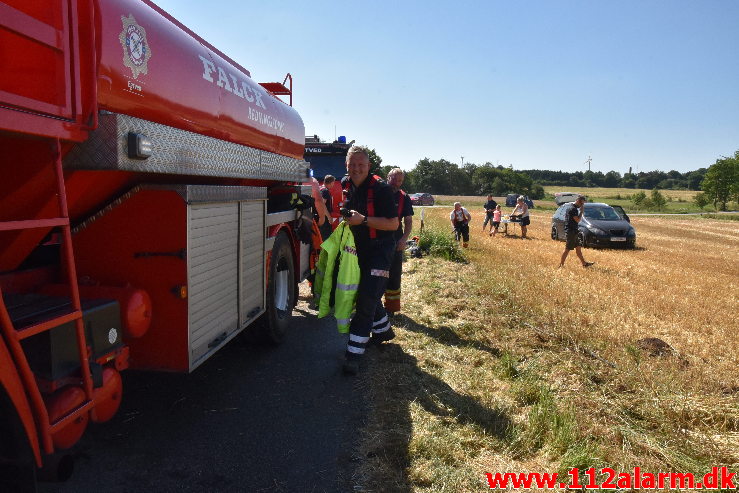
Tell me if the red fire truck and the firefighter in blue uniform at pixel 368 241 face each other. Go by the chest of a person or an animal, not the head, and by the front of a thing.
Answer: no

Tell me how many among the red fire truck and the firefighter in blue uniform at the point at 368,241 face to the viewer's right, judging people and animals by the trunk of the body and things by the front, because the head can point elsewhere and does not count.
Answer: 0

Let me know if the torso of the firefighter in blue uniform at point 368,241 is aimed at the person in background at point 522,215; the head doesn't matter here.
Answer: no

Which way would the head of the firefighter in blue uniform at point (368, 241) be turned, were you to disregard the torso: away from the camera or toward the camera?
toward the camera

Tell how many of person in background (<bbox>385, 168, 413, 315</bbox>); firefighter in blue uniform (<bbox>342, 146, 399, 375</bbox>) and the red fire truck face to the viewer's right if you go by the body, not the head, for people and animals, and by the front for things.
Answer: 0

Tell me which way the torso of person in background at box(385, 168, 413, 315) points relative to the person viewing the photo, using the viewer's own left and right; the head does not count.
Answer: facing the viewer and to the left of the viewer

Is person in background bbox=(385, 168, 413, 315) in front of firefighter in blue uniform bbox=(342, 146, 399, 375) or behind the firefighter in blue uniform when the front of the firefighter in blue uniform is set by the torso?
behind

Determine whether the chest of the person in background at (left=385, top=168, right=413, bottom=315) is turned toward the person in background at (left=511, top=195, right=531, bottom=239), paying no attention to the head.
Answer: no

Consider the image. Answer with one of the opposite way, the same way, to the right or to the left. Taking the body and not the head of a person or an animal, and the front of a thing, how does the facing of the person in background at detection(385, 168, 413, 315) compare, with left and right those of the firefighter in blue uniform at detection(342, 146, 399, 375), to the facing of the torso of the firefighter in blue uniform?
the same way

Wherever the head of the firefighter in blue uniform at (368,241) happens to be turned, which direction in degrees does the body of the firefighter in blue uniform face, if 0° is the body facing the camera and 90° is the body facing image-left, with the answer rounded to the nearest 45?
approximately 45°

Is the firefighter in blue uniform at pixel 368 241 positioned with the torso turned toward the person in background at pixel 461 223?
no

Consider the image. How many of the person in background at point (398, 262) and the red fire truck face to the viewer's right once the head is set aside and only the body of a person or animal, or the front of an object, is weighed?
0
